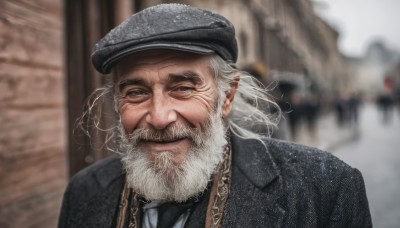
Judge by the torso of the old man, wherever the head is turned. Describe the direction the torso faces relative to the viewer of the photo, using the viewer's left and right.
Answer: facing the viewer and to the left of the viewer
